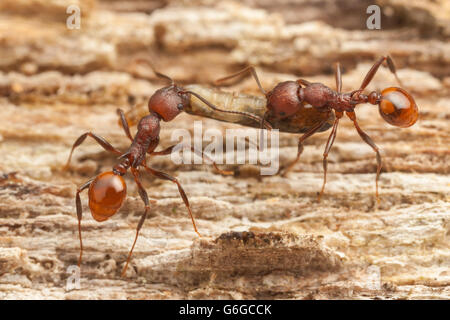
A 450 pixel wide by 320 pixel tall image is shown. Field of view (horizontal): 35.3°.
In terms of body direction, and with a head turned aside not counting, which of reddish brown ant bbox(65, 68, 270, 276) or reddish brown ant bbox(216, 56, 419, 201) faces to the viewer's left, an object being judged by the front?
reddish brown ant bbox(216, 56, 419, 201)

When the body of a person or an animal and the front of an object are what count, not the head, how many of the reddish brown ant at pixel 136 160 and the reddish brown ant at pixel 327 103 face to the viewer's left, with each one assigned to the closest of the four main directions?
1

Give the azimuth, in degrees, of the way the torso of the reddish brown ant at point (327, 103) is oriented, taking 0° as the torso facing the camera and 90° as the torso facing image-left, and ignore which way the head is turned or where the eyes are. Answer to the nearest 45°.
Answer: approximately 90°

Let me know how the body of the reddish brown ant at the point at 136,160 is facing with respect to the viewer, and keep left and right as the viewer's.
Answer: facing away from the viewer and to the right of the viewer

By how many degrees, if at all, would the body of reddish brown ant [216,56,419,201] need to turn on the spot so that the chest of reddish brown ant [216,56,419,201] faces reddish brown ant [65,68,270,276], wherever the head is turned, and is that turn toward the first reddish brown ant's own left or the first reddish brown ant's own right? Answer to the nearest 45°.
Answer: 0° — it already faces it
